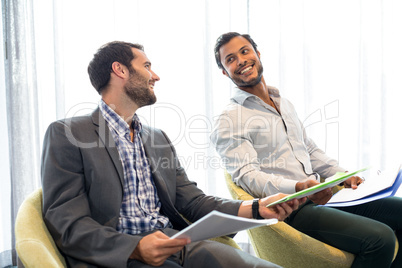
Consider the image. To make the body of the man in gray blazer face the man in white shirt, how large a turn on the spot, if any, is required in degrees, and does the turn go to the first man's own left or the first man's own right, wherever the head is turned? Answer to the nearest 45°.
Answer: approximately 90° to the first man's own left

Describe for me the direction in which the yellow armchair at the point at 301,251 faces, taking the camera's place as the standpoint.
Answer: facing the viewer and to the right of the viewer

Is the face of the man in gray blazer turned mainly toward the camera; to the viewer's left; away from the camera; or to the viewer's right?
to the viewer's right

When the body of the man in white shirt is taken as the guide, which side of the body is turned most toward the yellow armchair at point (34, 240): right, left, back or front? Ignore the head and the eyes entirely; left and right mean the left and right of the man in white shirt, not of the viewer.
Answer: right

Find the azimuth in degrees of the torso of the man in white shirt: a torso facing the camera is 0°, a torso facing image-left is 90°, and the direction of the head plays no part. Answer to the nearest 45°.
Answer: approximately 315°

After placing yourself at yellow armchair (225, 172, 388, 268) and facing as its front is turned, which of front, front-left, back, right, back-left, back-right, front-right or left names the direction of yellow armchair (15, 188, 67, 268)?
right
